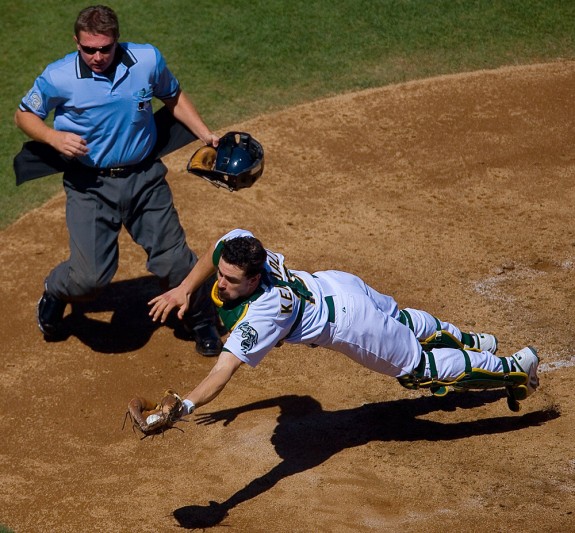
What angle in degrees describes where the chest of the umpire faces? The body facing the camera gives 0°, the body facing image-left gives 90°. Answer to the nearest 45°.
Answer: approximately 0°
